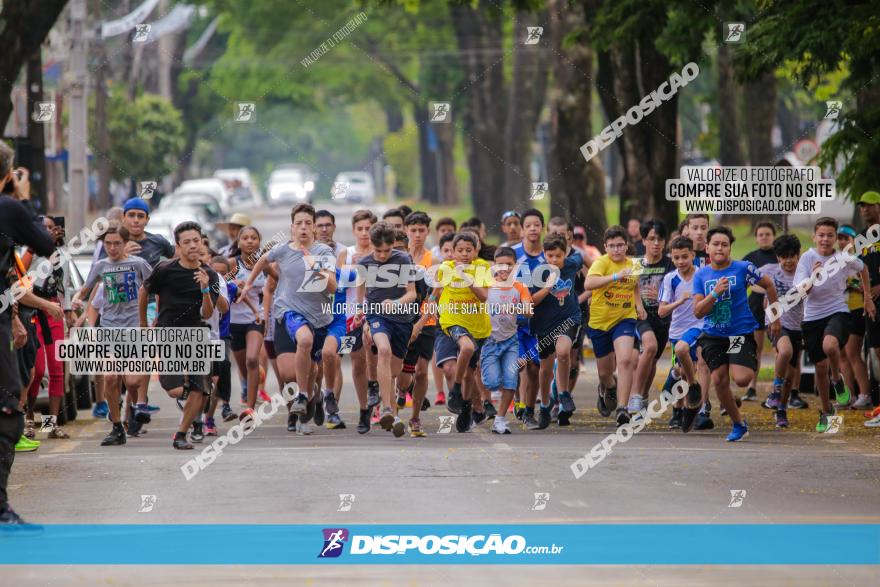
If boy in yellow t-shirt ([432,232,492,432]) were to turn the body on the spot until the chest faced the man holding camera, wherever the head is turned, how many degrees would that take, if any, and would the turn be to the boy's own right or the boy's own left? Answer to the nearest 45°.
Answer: approximately 45° to the boy's own right

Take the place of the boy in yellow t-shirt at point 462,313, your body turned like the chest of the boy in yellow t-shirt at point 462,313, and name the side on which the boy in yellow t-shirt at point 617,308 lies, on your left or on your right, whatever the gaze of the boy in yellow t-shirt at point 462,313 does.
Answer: on your left

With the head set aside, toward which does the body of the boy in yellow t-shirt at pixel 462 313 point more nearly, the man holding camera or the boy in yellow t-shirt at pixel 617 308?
the man holding camera

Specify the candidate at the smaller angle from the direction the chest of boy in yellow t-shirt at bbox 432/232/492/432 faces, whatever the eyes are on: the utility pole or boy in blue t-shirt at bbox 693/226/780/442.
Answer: the boy in blue t-shirt

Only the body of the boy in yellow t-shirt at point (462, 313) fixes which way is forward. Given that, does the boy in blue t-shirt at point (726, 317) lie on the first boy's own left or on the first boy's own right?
on the first boy's own left

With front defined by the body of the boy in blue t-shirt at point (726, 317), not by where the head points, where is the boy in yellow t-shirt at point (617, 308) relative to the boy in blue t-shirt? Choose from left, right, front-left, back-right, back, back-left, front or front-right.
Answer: back-right

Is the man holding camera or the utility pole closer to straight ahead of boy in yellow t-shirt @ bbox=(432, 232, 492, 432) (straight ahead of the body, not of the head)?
the man holding camera

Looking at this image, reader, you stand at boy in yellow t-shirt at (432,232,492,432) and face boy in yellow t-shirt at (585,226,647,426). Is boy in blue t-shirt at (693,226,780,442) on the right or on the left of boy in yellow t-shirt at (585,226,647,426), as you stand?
right

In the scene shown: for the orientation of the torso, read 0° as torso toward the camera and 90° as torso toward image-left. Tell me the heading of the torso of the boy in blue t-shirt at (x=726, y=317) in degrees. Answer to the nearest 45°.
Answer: approximately 0°

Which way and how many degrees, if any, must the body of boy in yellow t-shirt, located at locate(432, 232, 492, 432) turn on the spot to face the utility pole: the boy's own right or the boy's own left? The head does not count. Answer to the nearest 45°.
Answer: approximately 135° to the boy's own right
